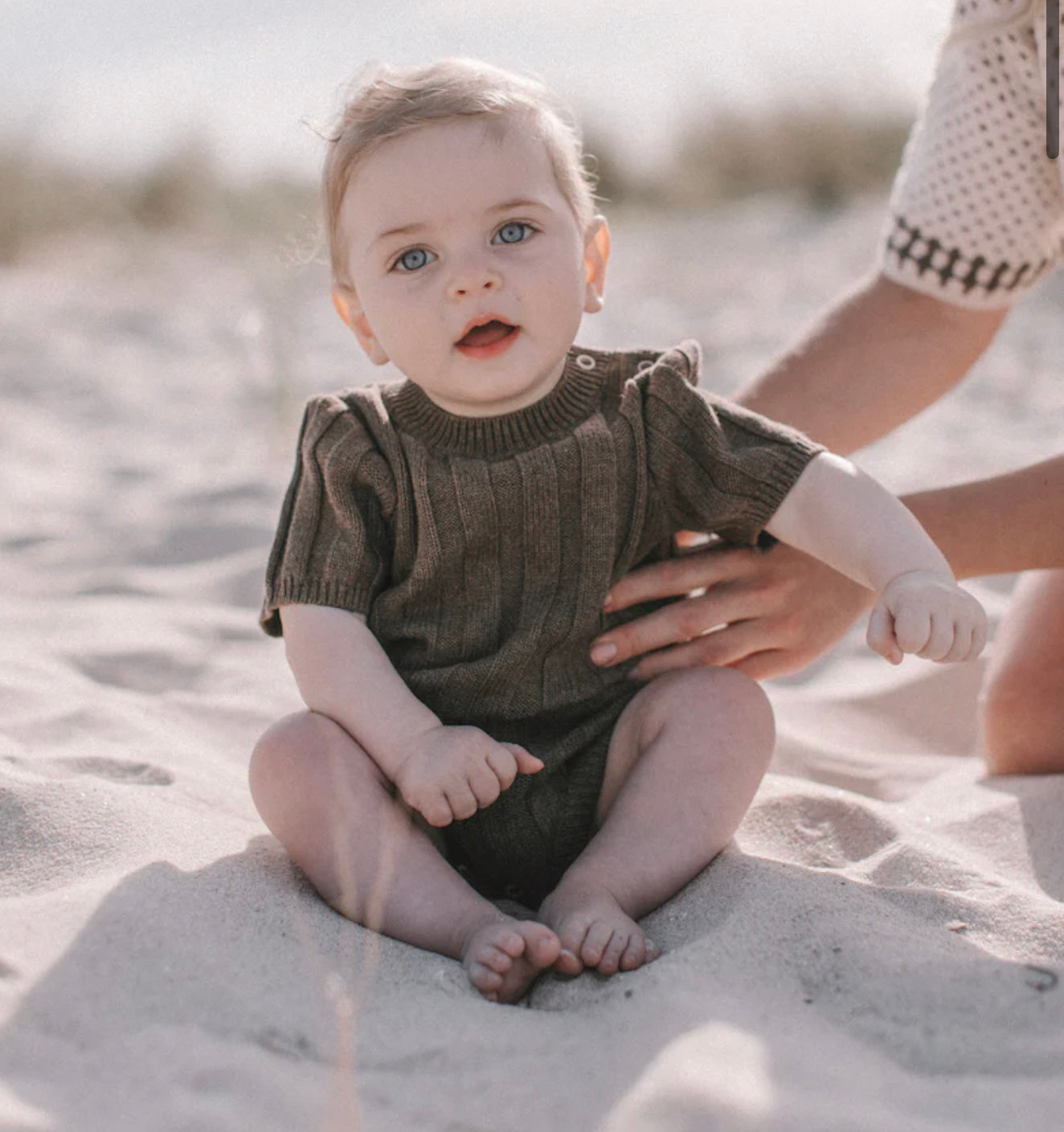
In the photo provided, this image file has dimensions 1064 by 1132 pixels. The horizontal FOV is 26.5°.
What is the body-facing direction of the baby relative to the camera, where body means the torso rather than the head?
toward the camera
